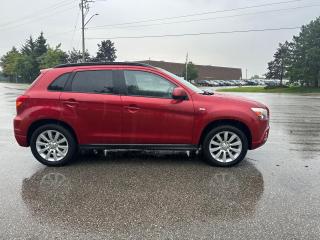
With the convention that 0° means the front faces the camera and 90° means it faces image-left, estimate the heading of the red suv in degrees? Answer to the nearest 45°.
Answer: approximately 270°
